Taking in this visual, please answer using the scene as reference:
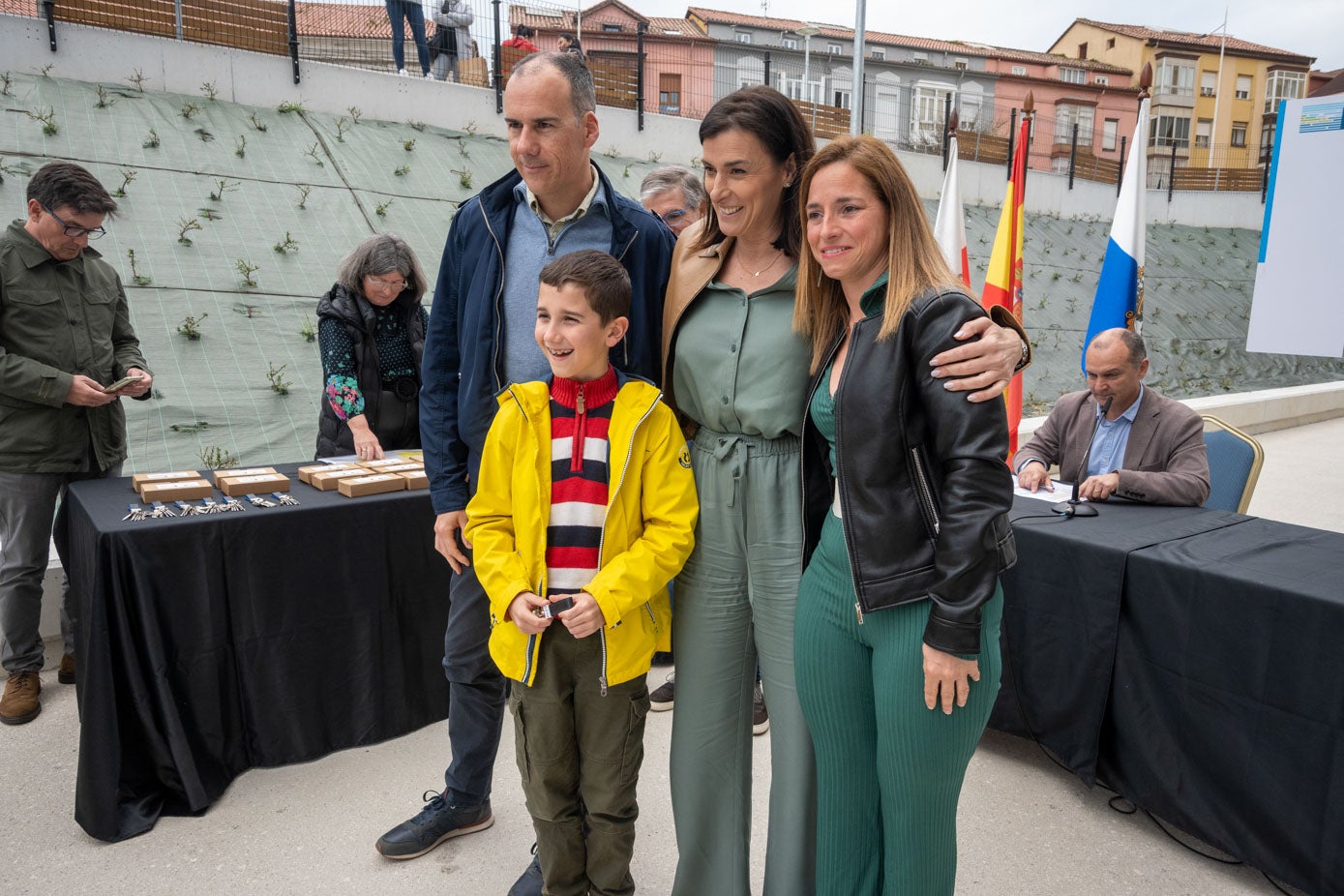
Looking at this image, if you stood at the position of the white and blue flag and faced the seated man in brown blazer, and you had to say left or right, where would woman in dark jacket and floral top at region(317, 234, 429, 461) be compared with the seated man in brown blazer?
right

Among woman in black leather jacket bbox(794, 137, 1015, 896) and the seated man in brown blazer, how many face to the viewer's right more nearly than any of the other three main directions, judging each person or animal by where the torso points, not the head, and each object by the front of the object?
0

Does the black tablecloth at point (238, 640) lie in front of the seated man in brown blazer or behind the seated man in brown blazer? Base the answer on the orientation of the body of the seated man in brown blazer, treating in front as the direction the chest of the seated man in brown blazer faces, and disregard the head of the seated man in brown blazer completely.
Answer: in front

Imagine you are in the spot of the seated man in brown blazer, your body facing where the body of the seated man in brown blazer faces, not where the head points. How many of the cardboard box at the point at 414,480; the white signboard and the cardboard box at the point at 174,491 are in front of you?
2

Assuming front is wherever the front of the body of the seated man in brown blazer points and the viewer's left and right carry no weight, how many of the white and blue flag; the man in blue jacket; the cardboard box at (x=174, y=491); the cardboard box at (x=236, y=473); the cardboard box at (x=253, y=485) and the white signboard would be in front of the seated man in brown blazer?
4

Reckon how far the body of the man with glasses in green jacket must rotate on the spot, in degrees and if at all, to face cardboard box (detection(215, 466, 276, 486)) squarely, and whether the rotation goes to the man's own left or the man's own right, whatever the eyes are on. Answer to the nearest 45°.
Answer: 0° — they already face it

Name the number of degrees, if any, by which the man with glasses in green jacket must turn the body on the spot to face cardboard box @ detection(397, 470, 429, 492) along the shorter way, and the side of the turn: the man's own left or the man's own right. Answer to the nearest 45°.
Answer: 0° — they already face it

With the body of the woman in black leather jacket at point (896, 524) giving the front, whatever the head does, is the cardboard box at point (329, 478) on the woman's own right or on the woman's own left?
on the woman's own right

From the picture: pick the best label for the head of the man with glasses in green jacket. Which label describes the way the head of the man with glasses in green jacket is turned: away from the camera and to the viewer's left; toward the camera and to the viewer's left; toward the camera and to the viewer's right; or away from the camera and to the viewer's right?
toward the camera and to the viewer's right
